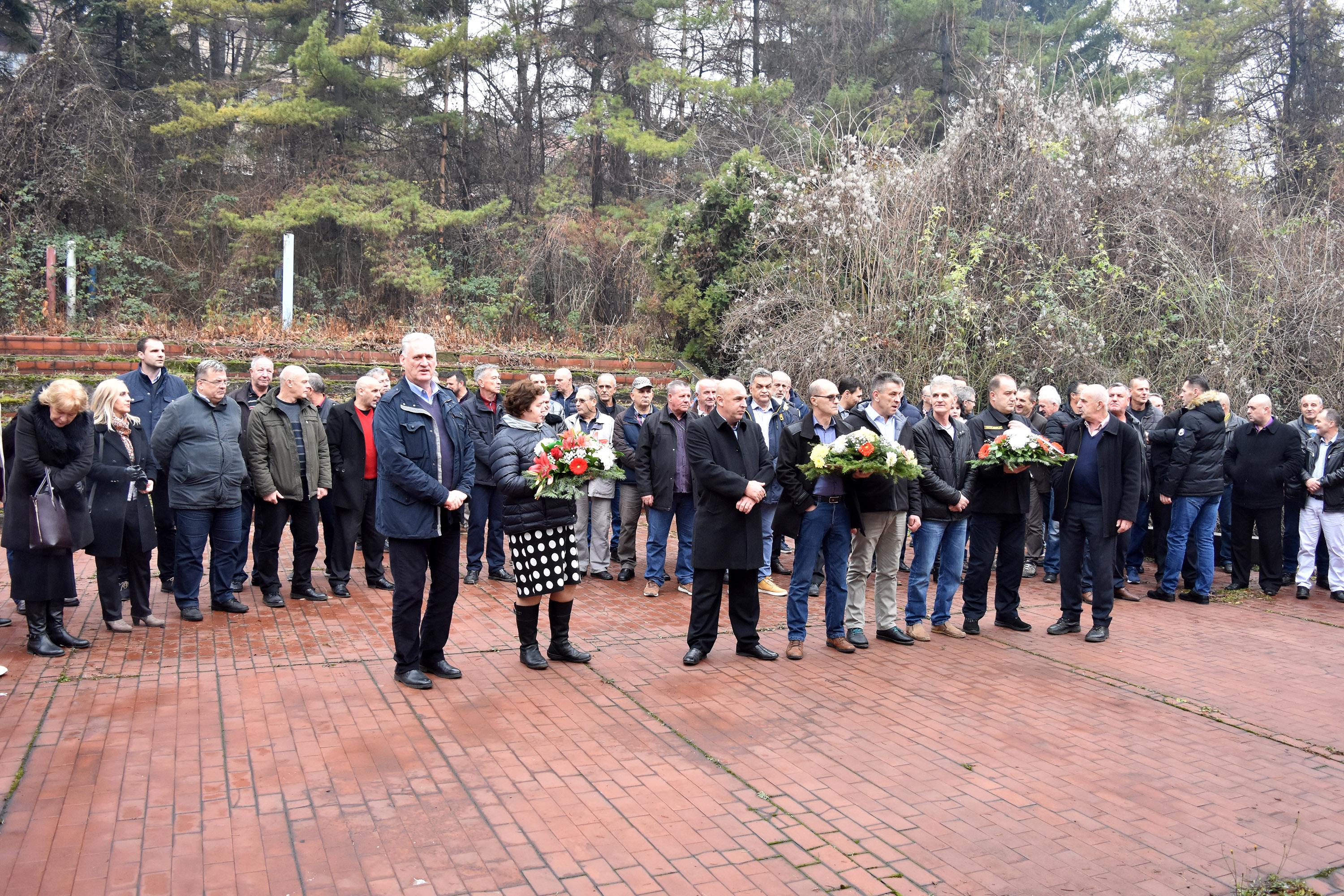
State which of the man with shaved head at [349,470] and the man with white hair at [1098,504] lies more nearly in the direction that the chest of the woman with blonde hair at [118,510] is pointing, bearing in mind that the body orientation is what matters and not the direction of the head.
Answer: the man with white hair

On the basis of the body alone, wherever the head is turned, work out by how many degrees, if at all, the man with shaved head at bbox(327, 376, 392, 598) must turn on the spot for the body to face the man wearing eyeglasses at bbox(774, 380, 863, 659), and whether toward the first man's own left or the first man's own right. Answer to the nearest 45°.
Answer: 0° — they already face them

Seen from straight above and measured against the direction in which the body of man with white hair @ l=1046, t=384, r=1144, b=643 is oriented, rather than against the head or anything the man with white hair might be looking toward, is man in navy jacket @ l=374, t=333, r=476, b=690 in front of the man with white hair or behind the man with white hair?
in front

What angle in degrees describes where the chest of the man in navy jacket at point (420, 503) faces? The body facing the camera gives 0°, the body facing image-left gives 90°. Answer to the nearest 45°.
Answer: approximately 315°

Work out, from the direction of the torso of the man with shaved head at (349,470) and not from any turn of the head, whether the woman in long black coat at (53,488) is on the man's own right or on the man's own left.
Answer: on the man's own right
